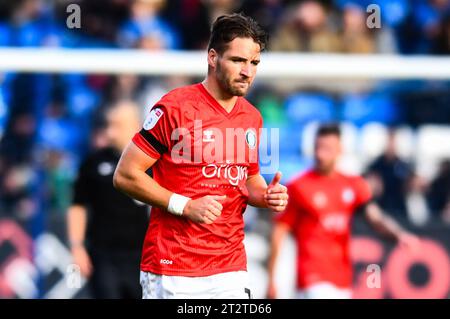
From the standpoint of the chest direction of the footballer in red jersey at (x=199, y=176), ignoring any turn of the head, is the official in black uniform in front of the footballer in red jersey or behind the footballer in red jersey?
behind

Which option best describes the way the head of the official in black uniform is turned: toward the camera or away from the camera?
toward the camera

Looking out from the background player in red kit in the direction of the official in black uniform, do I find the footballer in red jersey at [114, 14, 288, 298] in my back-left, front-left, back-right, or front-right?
front-left

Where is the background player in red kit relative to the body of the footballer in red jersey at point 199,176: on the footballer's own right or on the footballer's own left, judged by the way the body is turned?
on the footballer's own left

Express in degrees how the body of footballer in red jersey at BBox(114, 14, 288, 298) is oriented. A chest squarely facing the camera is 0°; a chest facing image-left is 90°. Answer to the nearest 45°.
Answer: approximately 315°

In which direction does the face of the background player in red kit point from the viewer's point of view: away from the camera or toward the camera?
toward the camera

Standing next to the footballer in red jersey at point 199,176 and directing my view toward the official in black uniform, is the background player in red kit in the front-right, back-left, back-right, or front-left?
front-right
